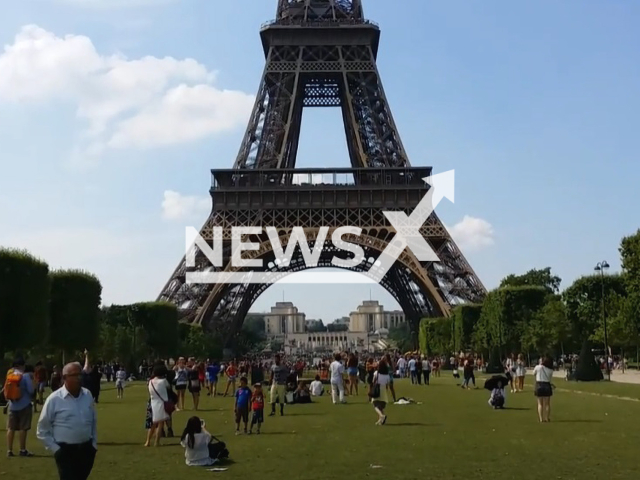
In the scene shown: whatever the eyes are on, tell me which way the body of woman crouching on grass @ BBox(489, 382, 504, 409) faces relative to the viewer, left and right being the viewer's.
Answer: facing away from the viewer

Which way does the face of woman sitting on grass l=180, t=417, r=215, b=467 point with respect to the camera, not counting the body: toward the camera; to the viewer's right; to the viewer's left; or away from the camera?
away from the camera

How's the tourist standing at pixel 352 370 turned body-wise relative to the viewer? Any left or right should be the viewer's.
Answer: facing away from the viewer

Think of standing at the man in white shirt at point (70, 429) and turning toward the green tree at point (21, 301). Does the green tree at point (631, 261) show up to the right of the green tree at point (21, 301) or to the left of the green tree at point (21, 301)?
right
